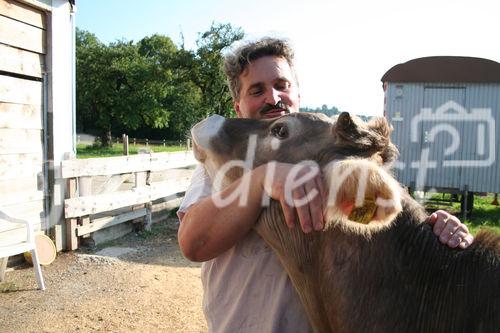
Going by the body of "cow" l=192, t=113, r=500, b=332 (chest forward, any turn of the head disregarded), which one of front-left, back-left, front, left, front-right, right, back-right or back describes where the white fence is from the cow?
front-right

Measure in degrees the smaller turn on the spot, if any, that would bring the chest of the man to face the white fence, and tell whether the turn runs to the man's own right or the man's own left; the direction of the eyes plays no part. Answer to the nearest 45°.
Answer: approximately 180°

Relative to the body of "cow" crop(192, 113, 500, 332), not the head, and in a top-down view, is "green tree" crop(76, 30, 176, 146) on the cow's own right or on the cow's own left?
on the cow's own right

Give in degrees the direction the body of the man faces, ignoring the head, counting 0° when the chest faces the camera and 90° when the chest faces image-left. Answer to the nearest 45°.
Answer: approximately 315°

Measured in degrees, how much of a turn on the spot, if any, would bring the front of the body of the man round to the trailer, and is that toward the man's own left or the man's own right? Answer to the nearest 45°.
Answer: approximately 135° to the man's own left

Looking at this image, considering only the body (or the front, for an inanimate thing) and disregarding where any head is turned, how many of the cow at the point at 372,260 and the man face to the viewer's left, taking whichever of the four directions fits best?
1

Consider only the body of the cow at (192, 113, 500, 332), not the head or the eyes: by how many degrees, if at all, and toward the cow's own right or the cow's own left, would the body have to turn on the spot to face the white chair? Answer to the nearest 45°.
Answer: approximately 45° to the cow's own right

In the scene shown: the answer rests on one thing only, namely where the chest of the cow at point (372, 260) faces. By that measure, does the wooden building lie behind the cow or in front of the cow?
in front

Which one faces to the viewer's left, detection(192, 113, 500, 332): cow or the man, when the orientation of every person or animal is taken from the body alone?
the cow

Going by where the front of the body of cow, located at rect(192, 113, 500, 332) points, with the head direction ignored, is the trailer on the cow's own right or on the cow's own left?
on the cow's own right

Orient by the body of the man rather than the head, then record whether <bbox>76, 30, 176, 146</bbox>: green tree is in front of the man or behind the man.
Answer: behind

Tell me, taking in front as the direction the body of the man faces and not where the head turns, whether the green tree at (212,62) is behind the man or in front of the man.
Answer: behind

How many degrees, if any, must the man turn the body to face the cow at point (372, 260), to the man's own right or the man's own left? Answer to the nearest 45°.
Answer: approximately 45° to the man's own left

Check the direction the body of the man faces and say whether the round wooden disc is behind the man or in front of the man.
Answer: behind

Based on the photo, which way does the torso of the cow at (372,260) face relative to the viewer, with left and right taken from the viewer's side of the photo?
facing to the left of the viewer

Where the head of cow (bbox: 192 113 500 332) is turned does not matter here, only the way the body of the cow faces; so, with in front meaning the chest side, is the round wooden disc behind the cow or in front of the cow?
in front
